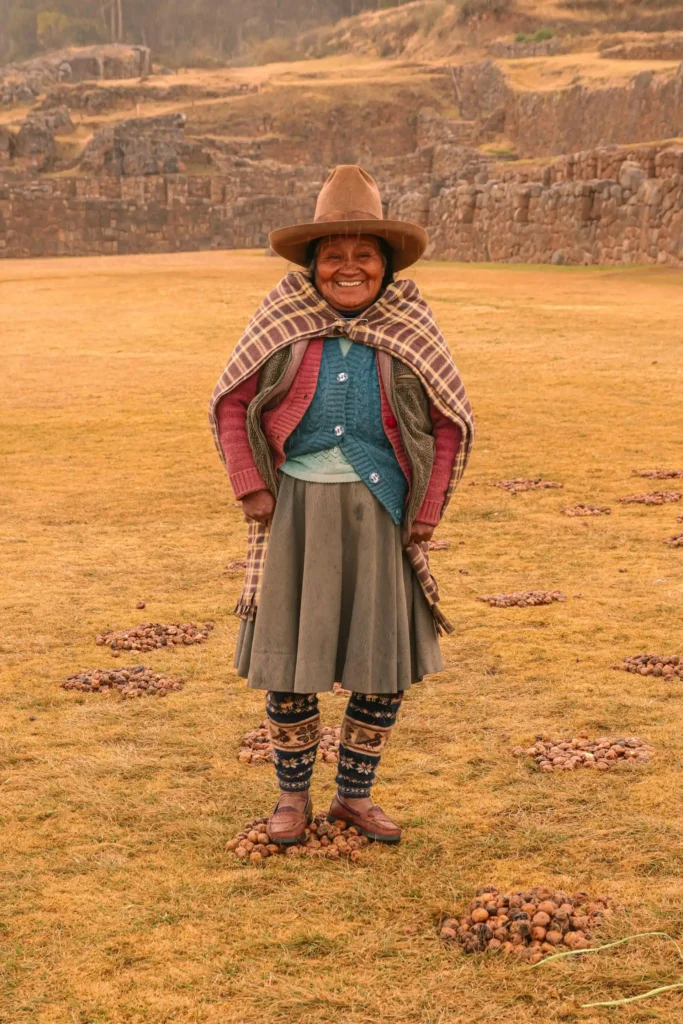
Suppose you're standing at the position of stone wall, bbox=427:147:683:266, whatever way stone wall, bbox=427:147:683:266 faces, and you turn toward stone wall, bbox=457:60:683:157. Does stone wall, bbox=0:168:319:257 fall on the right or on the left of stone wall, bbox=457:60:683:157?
left

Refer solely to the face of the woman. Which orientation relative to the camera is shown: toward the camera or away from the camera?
toward the camera

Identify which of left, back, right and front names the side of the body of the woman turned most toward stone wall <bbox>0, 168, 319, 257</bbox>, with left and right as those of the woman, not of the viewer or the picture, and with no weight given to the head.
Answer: back

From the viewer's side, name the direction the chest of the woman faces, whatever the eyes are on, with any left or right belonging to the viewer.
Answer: facing the viewer

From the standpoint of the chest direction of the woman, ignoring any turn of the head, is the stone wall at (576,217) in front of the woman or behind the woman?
behind

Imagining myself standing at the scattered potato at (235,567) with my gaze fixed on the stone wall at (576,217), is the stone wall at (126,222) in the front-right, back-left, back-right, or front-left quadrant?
front-left

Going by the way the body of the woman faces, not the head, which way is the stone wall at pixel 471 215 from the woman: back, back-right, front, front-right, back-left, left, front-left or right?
back

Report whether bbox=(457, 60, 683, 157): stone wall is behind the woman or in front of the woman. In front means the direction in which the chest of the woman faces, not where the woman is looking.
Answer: behind

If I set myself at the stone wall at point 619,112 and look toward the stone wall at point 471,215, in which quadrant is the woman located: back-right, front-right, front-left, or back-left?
front-left

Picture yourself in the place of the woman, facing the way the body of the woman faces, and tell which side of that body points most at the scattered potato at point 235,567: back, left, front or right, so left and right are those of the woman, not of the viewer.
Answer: back
